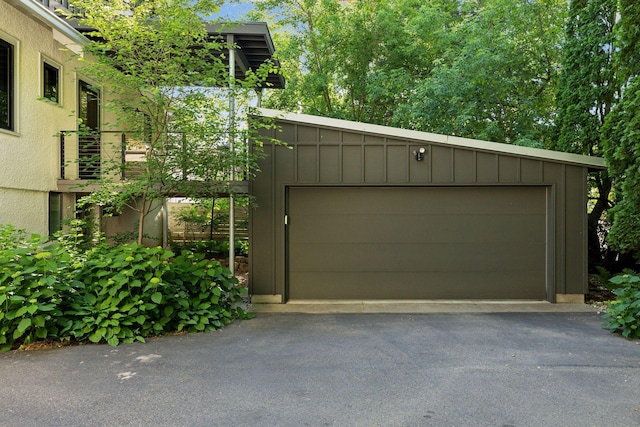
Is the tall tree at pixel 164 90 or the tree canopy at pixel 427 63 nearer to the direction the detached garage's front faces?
the tall tree

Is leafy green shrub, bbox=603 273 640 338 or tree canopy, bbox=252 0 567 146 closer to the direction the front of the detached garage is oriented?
the leafy green shrub

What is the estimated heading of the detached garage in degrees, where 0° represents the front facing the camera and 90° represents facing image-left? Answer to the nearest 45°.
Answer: approximately 0°

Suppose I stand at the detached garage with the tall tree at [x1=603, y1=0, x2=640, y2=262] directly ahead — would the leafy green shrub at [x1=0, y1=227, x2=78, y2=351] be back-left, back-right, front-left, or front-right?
back-right

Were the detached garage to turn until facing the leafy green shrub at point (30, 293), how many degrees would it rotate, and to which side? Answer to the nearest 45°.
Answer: approximately 45° to its right

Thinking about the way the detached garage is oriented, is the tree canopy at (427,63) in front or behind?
behind

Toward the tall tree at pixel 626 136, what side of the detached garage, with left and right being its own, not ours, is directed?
left

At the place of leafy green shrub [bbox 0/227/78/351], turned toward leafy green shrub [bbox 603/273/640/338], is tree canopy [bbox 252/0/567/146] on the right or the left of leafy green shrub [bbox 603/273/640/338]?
left

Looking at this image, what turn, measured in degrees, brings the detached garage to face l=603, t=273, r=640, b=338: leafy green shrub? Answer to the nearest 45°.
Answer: approximately 45° to its left
